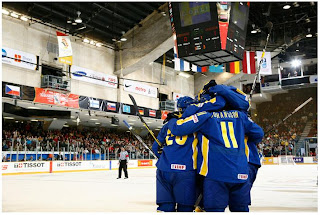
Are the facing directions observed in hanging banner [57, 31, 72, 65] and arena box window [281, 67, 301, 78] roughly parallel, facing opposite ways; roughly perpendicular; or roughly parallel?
roughly perpendicular

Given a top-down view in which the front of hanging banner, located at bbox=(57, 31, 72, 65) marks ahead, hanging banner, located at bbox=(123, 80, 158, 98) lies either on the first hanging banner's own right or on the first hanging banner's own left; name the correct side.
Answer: on the first hanging banner's own left

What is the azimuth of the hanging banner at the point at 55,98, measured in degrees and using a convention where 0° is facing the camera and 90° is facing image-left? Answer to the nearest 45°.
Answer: approximately 315°

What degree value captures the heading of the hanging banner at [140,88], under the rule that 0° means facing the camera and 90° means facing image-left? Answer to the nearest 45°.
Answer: approximately 315°

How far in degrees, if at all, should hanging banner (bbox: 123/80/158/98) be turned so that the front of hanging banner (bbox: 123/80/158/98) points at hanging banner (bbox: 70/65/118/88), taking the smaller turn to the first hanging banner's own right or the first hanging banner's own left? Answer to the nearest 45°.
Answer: approximately 90° to the first hanging banner's own right

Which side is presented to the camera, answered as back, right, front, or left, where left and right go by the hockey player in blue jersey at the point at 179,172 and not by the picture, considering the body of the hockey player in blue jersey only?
back
